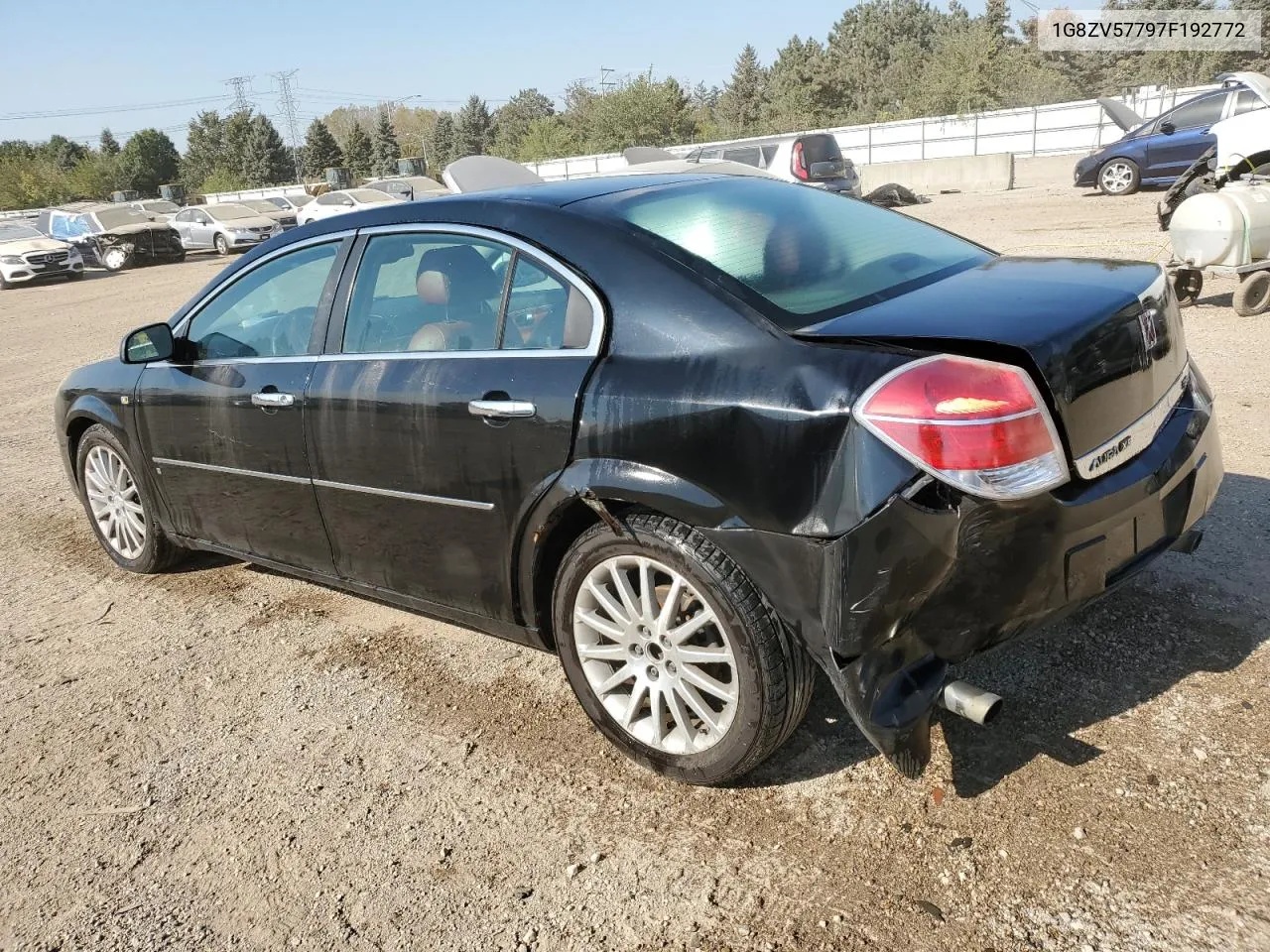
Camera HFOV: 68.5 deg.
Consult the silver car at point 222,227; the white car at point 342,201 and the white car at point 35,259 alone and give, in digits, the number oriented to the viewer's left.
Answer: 0

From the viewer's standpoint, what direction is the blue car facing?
to the viewer's left

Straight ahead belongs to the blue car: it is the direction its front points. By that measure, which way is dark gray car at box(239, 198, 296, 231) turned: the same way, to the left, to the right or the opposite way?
the opposite way

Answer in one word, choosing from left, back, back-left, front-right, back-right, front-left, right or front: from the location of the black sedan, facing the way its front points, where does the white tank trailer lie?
right

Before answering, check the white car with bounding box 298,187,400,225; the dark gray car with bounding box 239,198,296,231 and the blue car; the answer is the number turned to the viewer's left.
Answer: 1

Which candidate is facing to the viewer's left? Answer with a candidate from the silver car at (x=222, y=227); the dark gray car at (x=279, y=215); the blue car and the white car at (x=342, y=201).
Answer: the blue car

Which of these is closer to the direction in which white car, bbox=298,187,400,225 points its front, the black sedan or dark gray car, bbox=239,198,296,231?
the black sedan

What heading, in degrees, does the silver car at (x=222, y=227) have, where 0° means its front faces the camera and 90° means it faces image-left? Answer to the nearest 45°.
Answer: approximately 315°

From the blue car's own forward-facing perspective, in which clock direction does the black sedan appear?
The black sedan is roughly at 9 o'clock from the blue car.

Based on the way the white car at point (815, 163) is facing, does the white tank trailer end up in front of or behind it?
behind

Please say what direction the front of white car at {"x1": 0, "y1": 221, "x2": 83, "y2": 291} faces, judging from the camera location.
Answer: facing the viewer and to the right of the viewer

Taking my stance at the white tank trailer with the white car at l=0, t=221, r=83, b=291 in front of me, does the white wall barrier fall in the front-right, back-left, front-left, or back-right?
front-right
